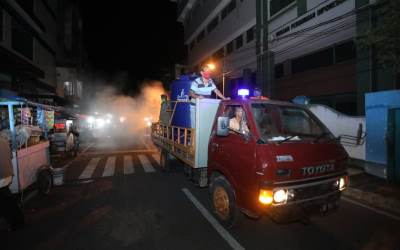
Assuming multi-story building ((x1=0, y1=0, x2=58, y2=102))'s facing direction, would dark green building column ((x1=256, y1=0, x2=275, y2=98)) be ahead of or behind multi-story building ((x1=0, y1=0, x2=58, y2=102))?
ahead

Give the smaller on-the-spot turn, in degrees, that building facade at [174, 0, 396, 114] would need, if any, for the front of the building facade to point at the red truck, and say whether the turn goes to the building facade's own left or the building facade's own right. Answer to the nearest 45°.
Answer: approximately 45° to the building facade's own left

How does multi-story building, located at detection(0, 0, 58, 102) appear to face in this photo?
to the viewer's right

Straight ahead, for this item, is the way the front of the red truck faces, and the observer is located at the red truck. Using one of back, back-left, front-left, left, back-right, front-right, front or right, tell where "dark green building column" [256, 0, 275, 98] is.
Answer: back-left

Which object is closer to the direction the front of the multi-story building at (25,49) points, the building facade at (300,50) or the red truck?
the building facade

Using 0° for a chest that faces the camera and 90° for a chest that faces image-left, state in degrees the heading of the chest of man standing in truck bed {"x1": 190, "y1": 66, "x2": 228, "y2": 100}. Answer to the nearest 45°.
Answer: approximately 315°

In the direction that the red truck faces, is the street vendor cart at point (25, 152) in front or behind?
behind

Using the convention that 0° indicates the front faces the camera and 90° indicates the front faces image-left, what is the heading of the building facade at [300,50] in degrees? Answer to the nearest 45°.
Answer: approximately 45°

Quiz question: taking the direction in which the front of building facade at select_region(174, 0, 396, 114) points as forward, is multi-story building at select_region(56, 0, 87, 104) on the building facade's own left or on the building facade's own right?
on the building facade's own right

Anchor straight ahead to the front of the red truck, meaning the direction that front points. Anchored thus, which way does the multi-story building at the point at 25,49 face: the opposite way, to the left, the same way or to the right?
to the left

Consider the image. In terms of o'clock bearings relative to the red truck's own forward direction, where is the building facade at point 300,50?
The building facade is roughly at 8 o'clock from the red truck.

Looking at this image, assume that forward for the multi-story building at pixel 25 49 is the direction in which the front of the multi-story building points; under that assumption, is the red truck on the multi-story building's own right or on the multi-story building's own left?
on the multi-story building's own right
